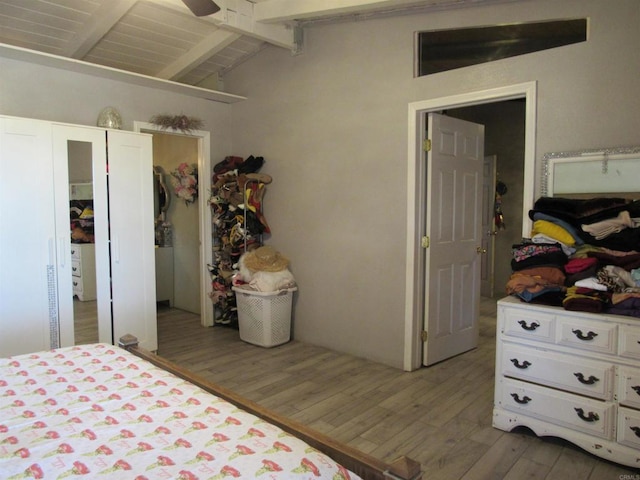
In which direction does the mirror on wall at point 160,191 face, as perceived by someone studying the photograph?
facing the viewer and to the right of the viewer

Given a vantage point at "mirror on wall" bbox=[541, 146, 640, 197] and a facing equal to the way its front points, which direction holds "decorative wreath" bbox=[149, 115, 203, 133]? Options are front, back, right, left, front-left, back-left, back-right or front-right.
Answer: front-right

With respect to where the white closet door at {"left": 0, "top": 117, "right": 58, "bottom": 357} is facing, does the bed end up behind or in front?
in front

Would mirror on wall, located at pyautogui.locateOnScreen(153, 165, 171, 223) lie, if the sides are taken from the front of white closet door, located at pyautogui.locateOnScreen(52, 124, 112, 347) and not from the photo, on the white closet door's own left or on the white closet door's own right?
on the white closet door's own left

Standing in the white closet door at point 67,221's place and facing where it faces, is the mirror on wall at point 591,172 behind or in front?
in front

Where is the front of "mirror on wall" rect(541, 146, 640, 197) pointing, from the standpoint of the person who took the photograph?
facing the viewer and to the left of the viewer

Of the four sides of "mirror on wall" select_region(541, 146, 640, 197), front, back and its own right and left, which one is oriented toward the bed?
front

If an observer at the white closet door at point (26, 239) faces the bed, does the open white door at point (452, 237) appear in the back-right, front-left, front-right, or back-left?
front-left

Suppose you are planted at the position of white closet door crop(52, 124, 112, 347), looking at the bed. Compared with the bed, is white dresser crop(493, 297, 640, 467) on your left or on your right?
left

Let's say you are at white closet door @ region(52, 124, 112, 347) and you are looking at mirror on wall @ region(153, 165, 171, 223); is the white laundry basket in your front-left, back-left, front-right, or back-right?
front-right

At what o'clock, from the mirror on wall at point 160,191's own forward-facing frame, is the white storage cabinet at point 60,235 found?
The white storage cabinet is roughly at 2 o'clock from the mirror on wall.

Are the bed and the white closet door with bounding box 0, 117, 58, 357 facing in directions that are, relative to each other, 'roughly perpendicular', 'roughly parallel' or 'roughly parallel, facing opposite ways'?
roughly perpendicular

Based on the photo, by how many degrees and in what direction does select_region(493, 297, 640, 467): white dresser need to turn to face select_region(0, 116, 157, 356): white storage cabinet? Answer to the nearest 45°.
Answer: approximately 45° to its right

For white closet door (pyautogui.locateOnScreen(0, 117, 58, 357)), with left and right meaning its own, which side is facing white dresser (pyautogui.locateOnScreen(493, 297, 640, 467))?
front
